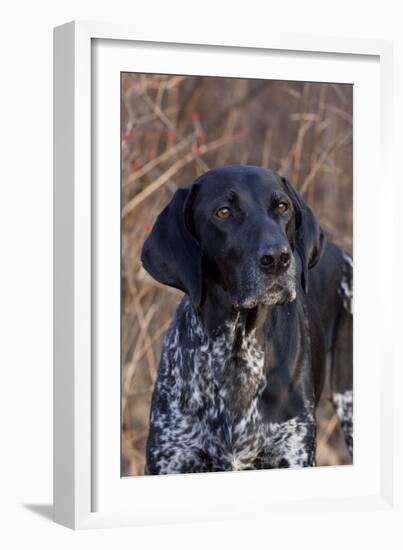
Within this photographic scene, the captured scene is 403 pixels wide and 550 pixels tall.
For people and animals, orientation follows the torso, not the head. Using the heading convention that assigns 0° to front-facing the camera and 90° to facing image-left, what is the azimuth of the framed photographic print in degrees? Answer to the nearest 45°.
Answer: approximately 315°
